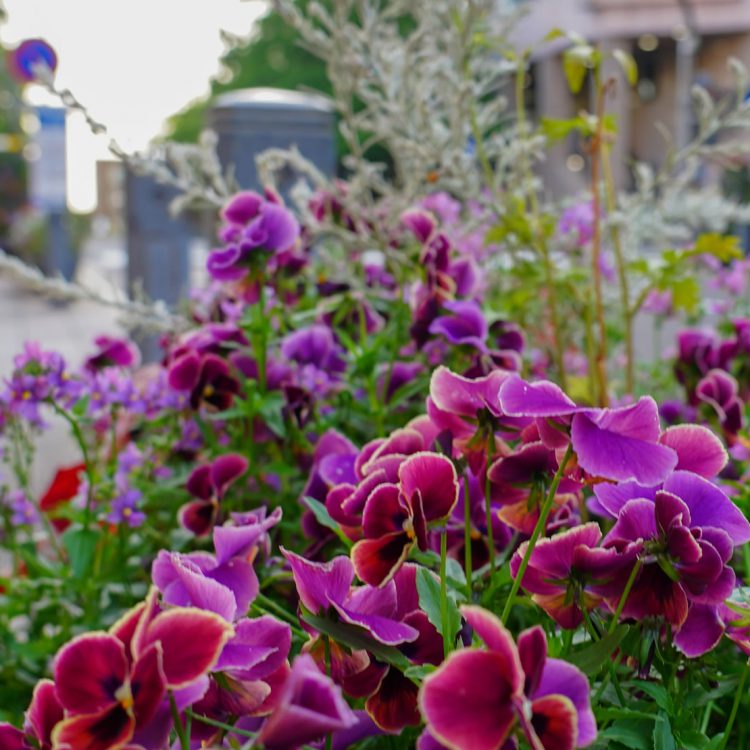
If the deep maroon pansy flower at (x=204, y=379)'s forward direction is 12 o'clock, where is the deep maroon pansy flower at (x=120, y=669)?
the deep maroon pansy flower at (x=120, y=669) is roughly at 12 o'clock from the deep maroon pansy flower at (x=204, y=379).

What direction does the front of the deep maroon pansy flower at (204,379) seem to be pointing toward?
toward the camera

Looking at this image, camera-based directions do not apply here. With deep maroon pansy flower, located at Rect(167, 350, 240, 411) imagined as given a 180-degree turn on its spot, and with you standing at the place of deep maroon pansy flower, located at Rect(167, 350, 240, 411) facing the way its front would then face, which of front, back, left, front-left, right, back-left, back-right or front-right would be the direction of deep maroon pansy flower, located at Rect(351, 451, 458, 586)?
back

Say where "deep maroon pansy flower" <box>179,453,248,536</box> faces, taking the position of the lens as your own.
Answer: facing the viewer and to the left of the viewer

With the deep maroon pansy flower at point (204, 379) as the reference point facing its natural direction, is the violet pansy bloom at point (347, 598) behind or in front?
in front

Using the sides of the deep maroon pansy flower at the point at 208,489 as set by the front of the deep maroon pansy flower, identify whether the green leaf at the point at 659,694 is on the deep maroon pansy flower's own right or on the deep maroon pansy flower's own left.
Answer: on the deep maroon pansy flower's own left

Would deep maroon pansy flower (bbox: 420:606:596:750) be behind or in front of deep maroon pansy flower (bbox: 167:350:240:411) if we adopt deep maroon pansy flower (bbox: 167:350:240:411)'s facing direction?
in front
